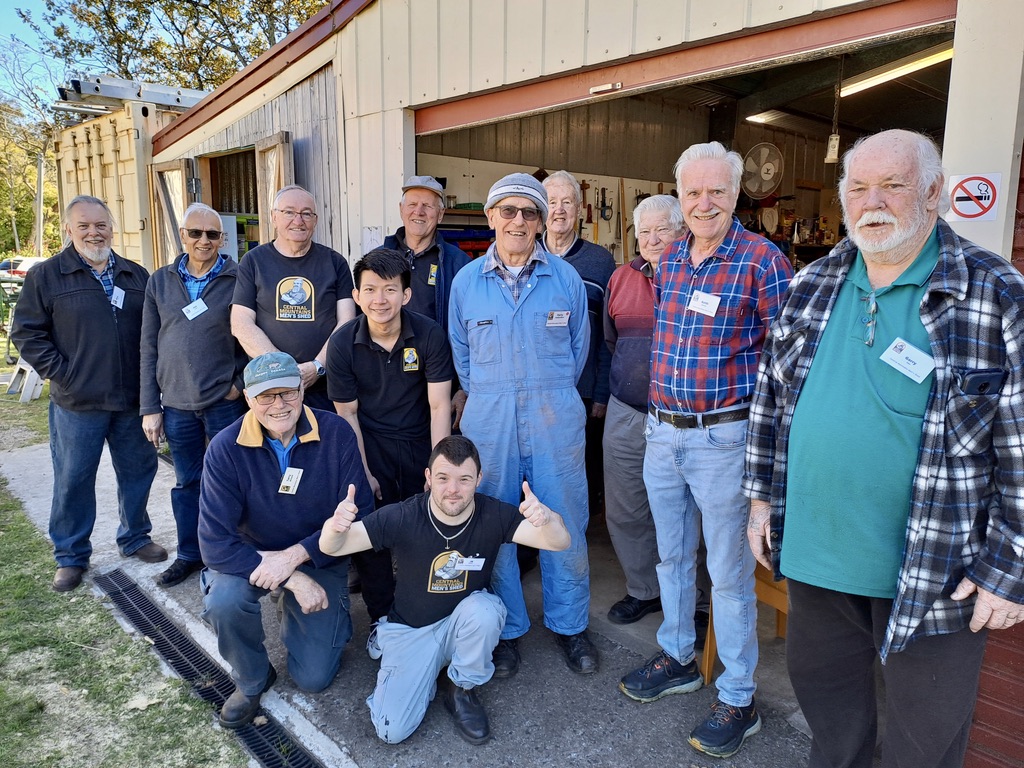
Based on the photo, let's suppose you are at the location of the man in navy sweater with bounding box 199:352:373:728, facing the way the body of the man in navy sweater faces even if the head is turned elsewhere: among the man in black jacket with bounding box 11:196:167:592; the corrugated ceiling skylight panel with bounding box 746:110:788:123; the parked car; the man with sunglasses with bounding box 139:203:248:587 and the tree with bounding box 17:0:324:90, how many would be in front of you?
0

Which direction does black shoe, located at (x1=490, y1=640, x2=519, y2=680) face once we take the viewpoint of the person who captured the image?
facing the viewer

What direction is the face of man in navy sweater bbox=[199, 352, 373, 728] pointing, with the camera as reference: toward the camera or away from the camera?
toward the camera

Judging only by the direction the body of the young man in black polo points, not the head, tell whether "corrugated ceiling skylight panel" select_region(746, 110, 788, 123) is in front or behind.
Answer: behind

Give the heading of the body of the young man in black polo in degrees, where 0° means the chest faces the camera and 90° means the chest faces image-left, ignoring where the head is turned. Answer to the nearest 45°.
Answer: approximately 0°

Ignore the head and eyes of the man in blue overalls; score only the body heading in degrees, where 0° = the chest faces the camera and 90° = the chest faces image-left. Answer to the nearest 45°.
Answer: approximately 0°

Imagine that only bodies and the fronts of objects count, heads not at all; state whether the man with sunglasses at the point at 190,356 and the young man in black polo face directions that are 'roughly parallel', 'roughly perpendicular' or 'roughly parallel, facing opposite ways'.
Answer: roughly parallel

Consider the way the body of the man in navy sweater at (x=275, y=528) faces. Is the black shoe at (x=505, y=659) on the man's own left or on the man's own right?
on the man's own left

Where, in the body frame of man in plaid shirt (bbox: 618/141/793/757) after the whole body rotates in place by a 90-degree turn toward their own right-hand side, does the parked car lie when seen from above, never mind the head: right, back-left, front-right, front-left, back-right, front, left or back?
front

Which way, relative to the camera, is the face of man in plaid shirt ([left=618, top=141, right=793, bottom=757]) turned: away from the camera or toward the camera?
toward the camera

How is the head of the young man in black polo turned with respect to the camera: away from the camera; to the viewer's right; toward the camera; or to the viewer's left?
toward the camera

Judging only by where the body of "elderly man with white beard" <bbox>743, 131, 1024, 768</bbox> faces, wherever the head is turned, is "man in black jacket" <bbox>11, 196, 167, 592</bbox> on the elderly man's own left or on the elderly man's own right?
on the elderly man's own right

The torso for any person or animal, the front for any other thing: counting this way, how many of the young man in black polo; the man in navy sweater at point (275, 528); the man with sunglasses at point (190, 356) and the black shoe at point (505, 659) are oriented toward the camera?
4
